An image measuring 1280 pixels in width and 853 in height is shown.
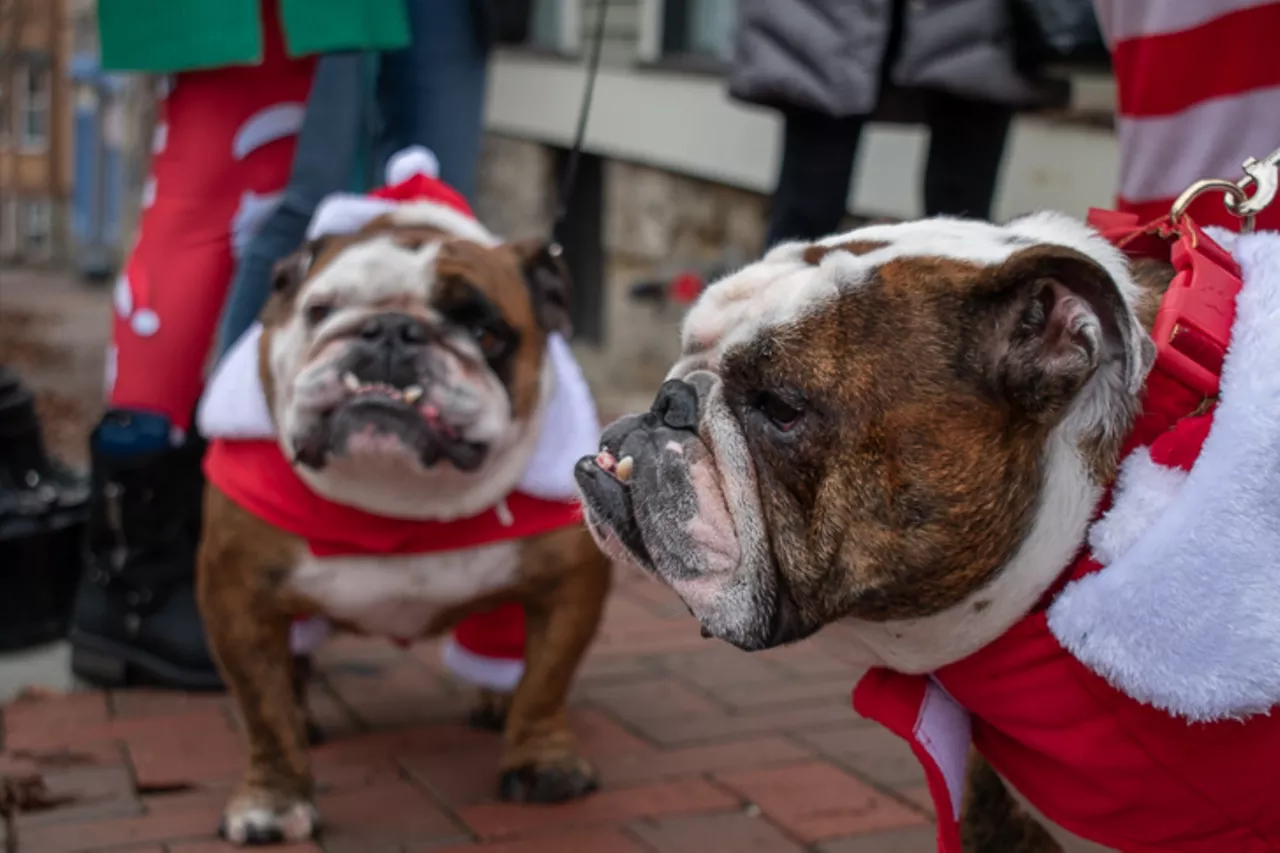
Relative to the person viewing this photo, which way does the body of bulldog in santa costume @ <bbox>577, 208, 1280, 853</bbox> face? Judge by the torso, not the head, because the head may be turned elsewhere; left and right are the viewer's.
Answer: facing to the left of the viewer

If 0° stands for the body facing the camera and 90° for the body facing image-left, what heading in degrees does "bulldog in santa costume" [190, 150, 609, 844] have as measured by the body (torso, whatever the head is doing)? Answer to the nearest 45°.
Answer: approximately 0°

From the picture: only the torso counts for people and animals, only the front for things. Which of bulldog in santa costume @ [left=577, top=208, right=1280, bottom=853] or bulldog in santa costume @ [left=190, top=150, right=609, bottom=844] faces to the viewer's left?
bulldog in santa costume @ [left=577, top=208, right=1280, bottom=853]

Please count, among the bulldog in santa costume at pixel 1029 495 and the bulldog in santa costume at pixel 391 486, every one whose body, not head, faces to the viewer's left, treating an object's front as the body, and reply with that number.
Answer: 1

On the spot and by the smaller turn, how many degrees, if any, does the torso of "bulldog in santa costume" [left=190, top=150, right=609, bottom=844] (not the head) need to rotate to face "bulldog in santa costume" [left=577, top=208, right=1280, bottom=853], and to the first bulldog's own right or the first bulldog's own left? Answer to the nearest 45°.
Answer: approximately 45° to the first bulldog's own left

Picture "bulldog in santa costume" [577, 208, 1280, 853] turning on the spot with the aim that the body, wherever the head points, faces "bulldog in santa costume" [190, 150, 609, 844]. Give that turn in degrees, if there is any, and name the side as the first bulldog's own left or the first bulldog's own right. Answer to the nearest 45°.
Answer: approximately 45° to the first bulldog's own right

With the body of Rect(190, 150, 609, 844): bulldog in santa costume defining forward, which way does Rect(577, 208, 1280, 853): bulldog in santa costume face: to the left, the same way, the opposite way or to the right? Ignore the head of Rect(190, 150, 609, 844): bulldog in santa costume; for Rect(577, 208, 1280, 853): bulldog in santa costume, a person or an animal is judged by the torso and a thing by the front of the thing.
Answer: to the right
